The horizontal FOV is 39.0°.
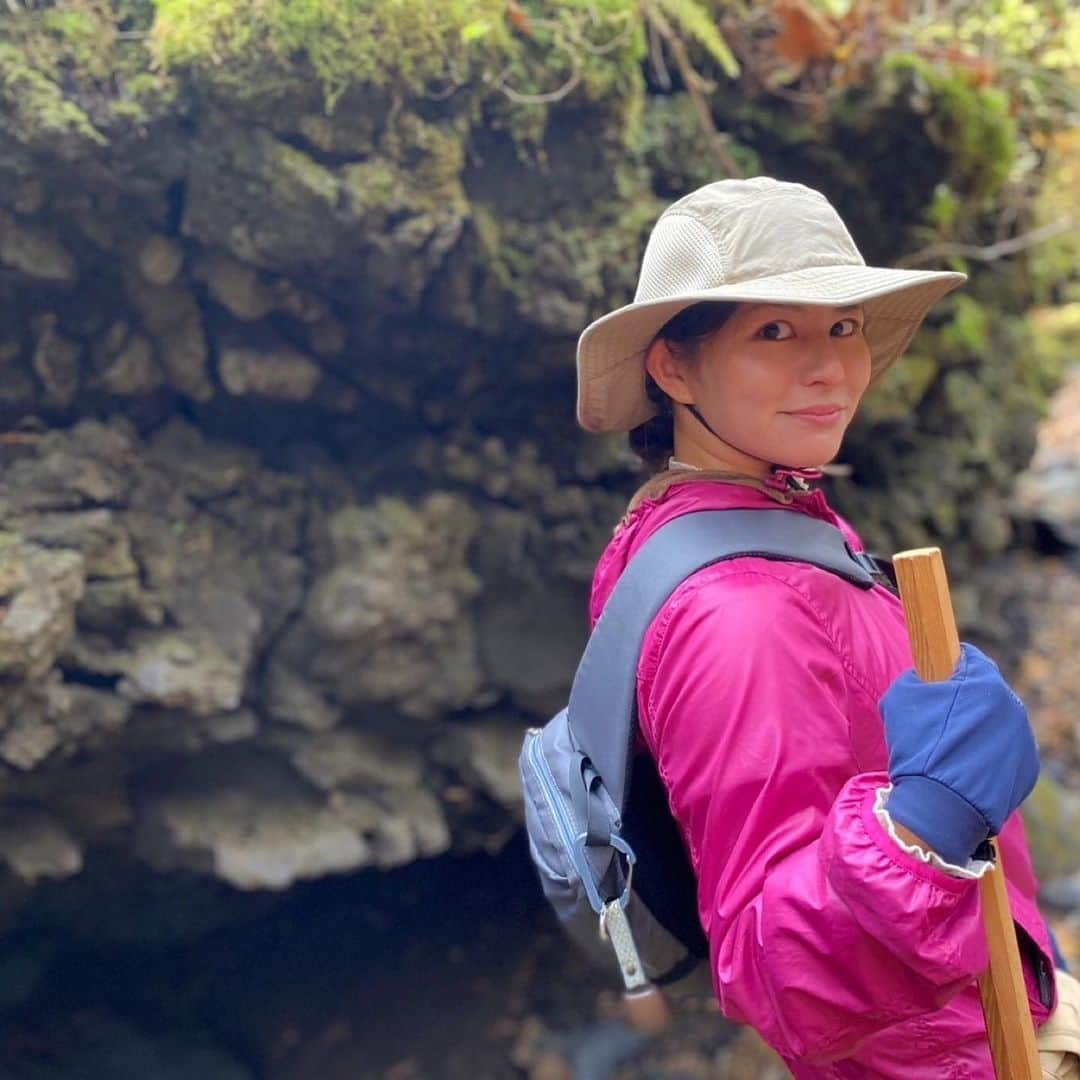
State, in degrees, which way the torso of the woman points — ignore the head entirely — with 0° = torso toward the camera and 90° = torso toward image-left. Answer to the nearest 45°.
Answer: approximately 270°
